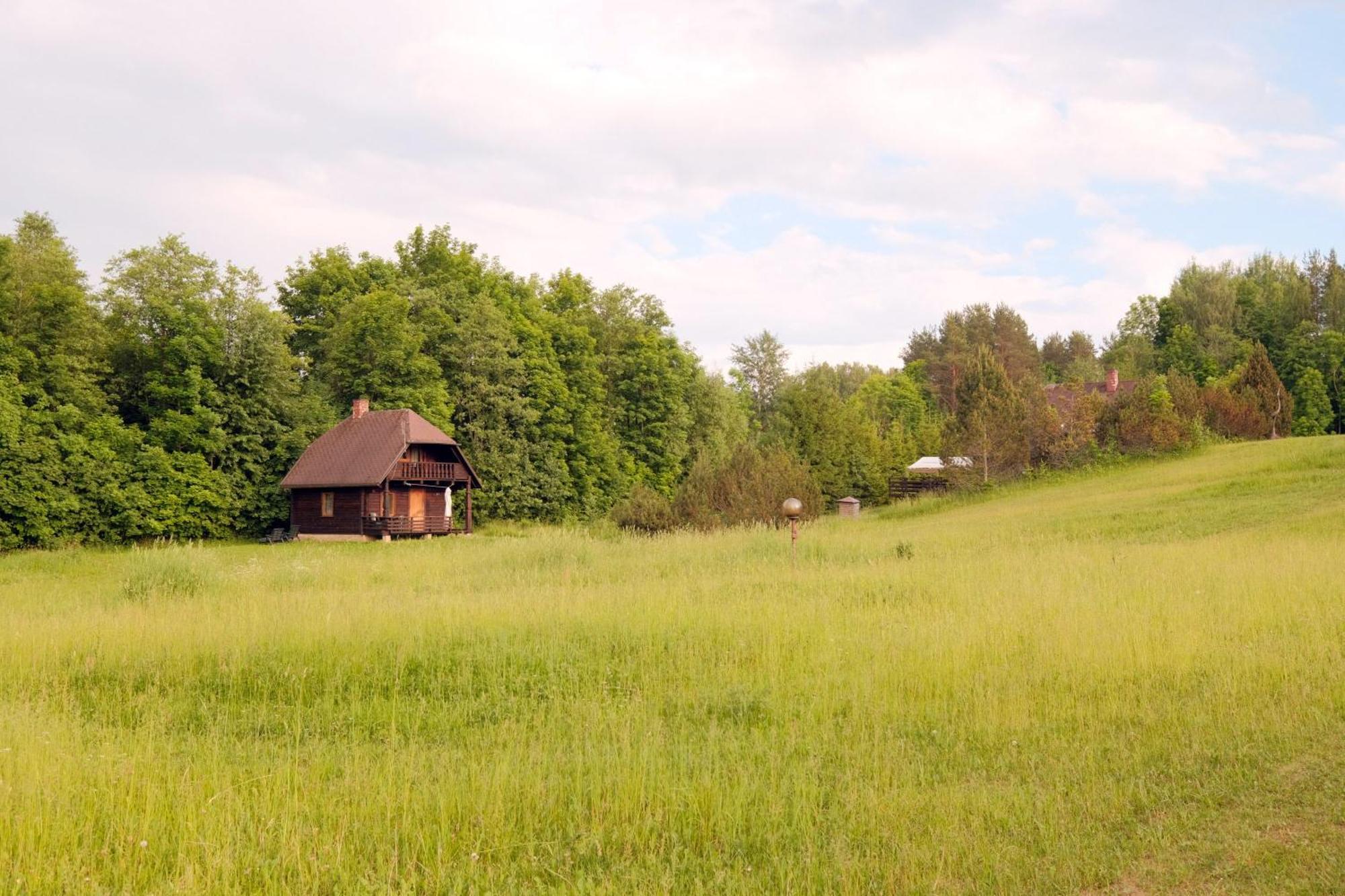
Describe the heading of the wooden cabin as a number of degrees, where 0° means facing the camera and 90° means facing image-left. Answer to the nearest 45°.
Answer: approximately 315°

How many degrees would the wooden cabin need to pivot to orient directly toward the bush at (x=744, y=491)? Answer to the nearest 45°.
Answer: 0° — it already faces it

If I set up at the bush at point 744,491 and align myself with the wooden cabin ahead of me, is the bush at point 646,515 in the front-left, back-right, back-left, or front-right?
front-left

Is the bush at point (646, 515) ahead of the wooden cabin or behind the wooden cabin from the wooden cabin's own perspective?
ahead

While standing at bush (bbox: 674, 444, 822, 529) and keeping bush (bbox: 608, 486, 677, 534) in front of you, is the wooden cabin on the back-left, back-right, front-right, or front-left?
front-right

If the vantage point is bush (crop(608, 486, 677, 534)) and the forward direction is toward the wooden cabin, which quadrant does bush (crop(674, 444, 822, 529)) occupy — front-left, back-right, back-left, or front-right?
back-right

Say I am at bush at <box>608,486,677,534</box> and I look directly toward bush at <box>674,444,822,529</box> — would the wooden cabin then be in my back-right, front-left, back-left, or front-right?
back-left
